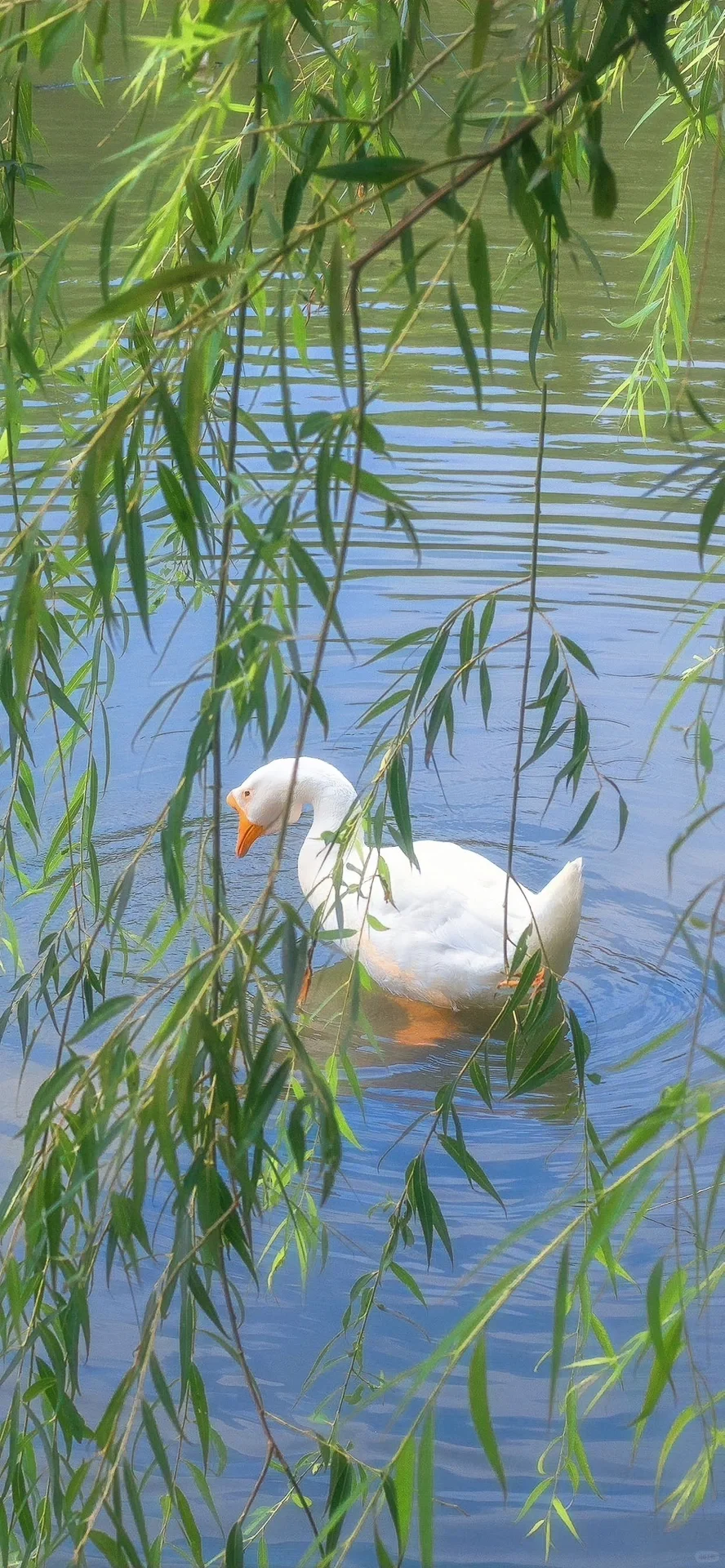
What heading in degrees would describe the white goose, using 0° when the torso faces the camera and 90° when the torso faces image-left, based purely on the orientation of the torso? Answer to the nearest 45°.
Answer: approximately 90°
